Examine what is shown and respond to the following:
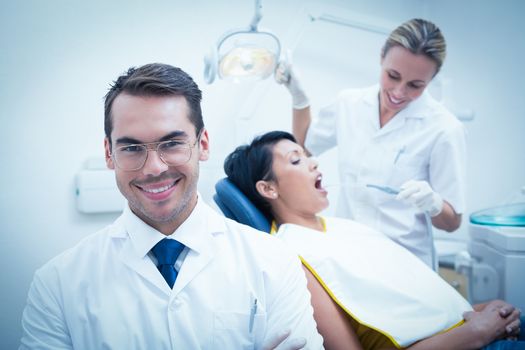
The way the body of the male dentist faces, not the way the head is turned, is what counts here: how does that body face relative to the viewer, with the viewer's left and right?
facing the viewer

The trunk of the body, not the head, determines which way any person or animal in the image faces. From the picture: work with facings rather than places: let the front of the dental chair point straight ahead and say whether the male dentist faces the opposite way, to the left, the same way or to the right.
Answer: to the right

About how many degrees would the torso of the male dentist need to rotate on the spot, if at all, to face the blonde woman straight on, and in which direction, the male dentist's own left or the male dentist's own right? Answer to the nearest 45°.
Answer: approximately 135° to the male dentist's own left

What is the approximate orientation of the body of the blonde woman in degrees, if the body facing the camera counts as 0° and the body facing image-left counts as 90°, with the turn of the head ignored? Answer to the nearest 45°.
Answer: approximately 45°

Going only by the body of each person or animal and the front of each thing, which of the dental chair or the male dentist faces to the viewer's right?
the dental chair

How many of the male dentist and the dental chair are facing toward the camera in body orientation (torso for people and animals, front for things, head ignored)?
1

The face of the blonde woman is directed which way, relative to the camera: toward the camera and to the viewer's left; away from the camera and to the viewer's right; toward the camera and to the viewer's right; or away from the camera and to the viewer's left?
toward the camera and to the viewer's left

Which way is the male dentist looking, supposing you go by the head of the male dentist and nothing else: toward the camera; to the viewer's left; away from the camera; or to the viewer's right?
toward the camera

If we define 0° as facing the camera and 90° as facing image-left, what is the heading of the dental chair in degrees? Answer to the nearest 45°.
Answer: approximately 270°

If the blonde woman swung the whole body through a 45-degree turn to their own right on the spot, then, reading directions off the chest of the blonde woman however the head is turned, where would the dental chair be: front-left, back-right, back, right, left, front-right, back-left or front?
front-left
